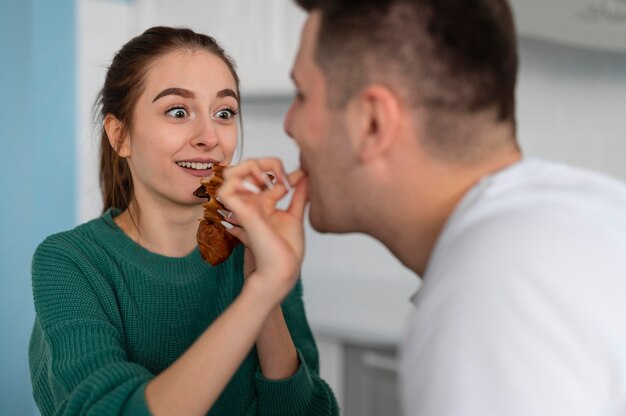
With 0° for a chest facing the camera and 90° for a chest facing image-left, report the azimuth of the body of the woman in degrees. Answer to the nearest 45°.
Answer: approximately 315°

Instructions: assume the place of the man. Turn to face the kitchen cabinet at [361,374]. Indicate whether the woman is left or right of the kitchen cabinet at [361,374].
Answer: left

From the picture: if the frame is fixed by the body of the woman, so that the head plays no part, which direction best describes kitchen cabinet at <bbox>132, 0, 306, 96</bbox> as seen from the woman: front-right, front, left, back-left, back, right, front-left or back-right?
back-left

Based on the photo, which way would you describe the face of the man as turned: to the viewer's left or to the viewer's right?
to the viewer's left

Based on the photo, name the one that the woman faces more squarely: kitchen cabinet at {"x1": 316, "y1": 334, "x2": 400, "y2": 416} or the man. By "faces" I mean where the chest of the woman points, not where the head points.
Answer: the man

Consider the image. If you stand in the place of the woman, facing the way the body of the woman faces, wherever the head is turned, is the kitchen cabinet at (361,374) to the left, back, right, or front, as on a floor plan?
left

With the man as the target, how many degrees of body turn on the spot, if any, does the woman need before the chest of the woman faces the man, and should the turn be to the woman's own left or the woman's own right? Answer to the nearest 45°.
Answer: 0° — they already face them
